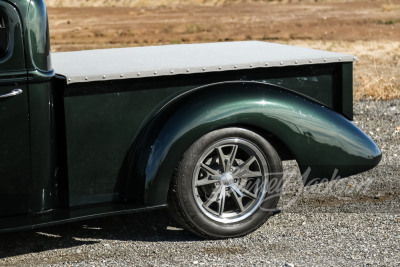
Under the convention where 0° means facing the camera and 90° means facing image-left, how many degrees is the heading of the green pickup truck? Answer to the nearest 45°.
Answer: approximately 45°
